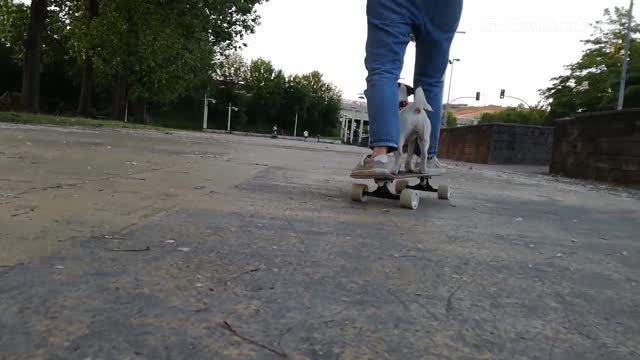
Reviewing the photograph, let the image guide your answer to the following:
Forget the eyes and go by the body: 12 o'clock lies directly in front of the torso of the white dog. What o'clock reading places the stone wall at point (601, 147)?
The stone wall is roughly at 1 o'clock from the white dog.

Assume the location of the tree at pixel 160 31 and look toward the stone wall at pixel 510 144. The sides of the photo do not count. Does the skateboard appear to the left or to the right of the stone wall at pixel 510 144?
right

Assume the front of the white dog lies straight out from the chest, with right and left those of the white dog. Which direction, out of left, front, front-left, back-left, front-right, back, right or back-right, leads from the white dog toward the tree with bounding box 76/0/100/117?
front-left

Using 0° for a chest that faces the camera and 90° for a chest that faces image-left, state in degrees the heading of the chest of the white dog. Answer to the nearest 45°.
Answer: approximately 180°
